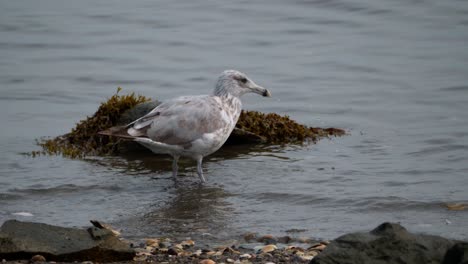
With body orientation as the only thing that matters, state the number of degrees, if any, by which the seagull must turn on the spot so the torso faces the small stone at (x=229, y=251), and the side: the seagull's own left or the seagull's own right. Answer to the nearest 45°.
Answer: approximately 90° to the seagull's own right

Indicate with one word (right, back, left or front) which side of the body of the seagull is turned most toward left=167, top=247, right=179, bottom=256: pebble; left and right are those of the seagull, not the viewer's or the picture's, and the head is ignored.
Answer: right

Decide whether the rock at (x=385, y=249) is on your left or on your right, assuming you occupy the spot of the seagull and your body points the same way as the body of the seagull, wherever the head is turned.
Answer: on your right

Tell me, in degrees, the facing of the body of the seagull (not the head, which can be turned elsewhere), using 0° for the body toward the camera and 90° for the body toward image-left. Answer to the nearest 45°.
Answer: approximately 270°

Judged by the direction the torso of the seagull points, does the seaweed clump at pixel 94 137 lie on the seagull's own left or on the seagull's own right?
on the seagull's own left

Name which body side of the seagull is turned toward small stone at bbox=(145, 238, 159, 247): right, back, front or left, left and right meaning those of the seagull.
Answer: right

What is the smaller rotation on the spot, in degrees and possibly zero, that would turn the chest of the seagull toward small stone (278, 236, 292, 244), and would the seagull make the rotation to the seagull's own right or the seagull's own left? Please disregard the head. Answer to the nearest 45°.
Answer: approximately 45° to the seagull's own right

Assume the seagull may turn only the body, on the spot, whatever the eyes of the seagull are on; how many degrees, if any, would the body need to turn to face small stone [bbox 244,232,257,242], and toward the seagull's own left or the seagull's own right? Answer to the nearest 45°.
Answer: approximately 90° to the seagull's own right

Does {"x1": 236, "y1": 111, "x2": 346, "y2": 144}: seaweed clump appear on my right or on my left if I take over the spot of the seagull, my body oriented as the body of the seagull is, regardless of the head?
on my left

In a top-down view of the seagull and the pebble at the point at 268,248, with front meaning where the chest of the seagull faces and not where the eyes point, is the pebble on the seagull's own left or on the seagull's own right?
on the seagull's own right

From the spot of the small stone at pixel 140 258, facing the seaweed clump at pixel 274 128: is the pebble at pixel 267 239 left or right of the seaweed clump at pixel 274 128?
right

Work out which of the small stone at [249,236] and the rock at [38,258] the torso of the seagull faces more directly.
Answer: the small stone

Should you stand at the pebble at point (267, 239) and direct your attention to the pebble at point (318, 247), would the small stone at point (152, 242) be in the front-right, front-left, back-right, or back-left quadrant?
back-right
